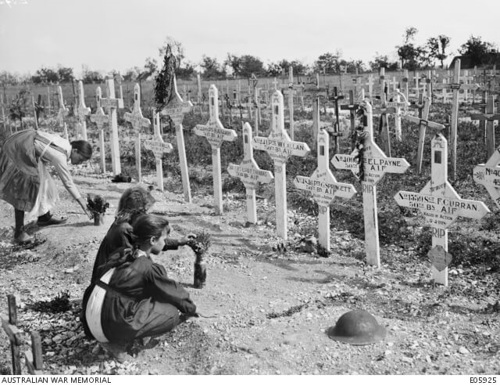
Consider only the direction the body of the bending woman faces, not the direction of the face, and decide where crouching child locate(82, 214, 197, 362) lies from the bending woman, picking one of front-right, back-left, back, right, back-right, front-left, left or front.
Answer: right

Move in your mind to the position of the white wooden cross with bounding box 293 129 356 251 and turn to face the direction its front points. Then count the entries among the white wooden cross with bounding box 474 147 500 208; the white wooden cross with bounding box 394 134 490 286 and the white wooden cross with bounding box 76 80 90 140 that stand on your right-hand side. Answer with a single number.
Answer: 1

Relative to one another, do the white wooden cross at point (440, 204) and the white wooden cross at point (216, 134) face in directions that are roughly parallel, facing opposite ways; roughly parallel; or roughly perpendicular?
roughly parallel

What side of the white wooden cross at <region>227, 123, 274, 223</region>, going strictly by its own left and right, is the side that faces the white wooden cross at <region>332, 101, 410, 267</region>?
left

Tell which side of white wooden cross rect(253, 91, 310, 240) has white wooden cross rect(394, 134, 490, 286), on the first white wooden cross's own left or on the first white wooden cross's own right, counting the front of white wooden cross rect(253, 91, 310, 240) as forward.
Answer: on the first white wooden cross's own left

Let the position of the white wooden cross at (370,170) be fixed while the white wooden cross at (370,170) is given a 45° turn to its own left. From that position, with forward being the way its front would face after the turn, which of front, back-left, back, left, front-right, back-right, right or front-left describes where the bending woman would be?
right

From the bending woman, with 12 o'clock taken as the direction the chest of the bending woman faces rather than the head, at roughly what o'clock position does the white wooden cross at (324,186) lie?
The white wooden cross is roughly at 1 o'clock from the bending woman.

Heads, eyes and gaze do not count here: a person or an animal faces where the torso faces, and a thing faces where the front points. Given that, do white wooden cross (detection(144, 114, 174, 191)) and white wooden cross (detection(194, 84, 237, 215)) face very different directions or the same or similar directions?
same or similar directions

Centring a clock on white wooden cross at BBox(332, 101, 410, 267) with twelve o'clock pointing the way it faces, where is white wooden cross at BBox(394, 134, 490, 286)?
white wooden cross at BBox(394, 134, 490, 286) is roughly at 9 o'clock from white wooden cross at BBox(332, 101, 410, 267).

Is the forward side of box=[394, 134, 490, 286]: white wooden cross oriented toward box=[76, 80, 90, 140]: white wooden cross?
no

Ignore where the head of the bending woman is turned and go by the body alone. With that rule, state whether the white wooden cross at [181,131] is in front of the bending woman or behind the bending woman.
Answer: in front

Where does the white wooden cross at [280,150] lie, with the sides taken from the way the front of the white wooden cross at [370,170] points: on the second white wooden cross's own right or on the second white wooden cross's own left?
on the second white wooden cross's own right

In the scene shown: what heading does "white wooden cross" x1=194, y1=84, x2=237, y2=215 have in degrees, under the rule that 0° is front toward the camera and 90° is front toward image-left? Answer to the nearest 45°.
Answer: approximately 45°

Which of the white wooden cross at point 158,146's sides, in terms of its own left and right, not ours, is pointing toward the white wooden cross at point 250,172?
left

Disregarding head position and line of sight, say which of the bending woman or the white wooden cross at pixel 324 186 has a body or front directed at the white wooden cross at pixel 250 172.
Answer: the bending woman

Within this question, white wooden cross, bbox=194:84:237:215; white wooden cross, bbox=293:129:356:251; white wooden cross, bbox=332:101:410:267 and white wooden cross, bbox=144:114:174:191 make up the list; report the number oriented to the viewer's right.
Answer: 0

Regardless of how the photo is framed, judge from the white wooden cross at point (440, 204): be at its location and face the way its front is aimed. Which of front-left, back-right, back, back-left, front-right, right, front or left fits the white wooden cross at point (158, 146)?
right

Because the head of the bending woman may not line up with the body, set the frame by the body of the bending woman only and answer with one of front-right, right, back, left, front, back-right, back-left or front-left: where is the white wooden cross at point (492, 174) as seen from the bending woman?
front-right

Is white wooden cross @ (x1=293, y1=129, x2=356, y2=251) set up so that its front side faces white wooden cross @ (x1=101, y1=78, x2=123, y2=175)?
no

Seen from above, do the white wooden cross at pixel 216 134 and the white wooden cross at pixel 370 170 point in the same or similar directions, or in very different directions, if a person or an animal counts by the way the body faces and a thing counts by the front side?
same or similar directions

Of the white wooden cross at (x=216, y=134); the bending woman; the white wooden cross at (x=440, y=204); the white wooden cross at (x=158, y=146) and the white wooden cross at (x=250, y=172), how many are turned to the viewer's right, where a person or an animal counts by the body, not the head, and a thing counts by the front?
1
